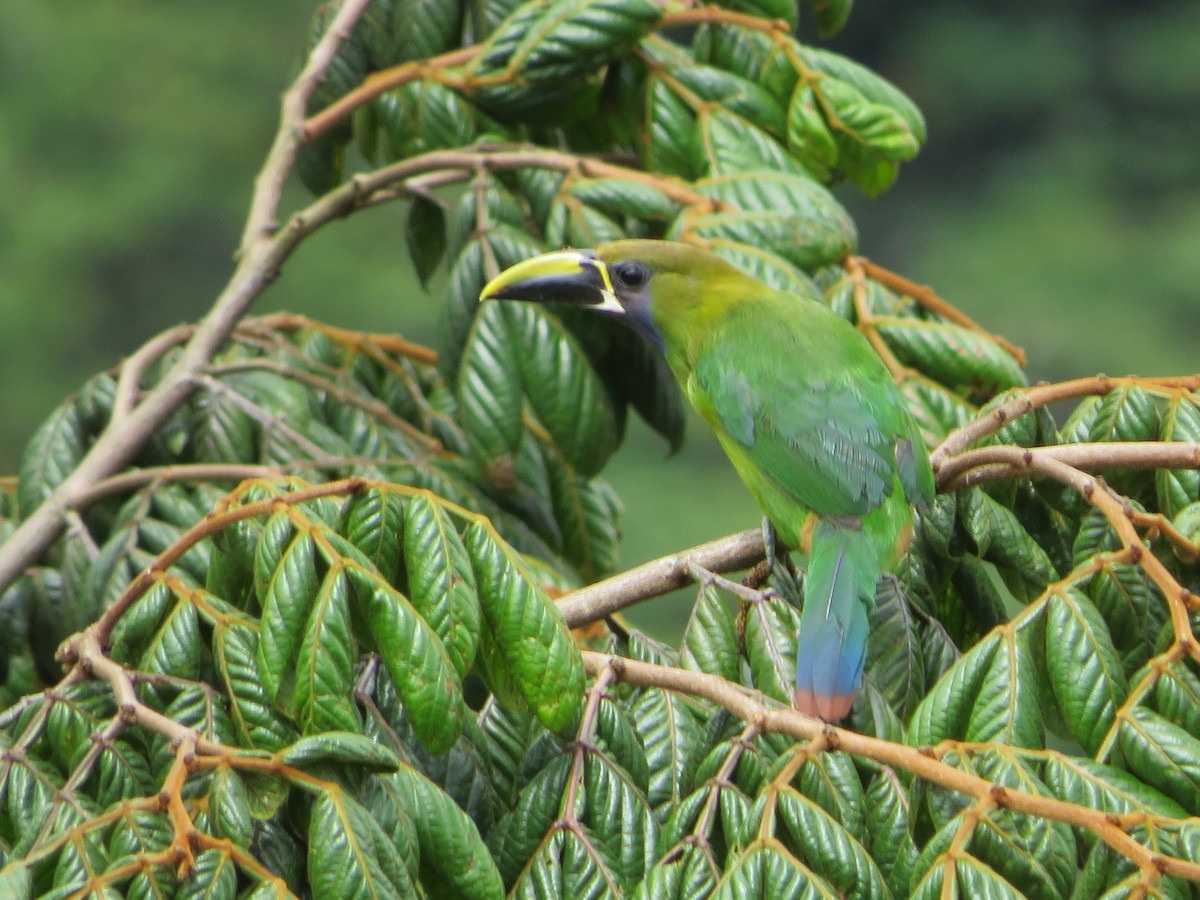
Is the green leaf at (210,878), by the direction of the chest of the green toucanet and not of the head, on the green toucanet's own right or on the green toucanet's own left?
on the green toucanet's own left

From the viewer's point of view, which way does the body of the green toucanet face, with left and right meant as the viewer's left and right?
facing away from the viewer and to the left of the viewer

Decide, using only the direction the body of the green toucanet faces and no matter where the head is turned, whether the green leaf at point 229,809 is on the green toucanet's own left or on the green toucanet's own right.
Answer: on the green toucanet's own left

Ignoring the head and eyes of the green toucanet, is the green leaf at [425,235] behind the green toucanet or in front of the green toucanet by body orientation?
in front

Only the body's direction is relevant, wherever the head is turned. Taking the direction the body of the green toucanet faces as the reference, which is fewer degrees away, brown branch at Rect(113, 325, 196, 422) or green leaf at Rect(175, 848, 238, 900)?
the brown branch

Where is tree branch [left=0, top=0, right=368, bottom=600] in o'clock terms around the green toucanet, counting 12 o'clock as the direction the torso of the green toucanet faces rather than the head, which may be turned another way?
The tree branch is roughly at 11 o'clock from the green toucanet.

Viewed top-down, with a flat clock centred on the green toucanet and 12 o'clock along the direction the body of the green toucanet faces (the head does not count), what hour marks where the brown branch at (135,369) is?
The brown branch is roughly at 11 o'clock from the green toucanet.
